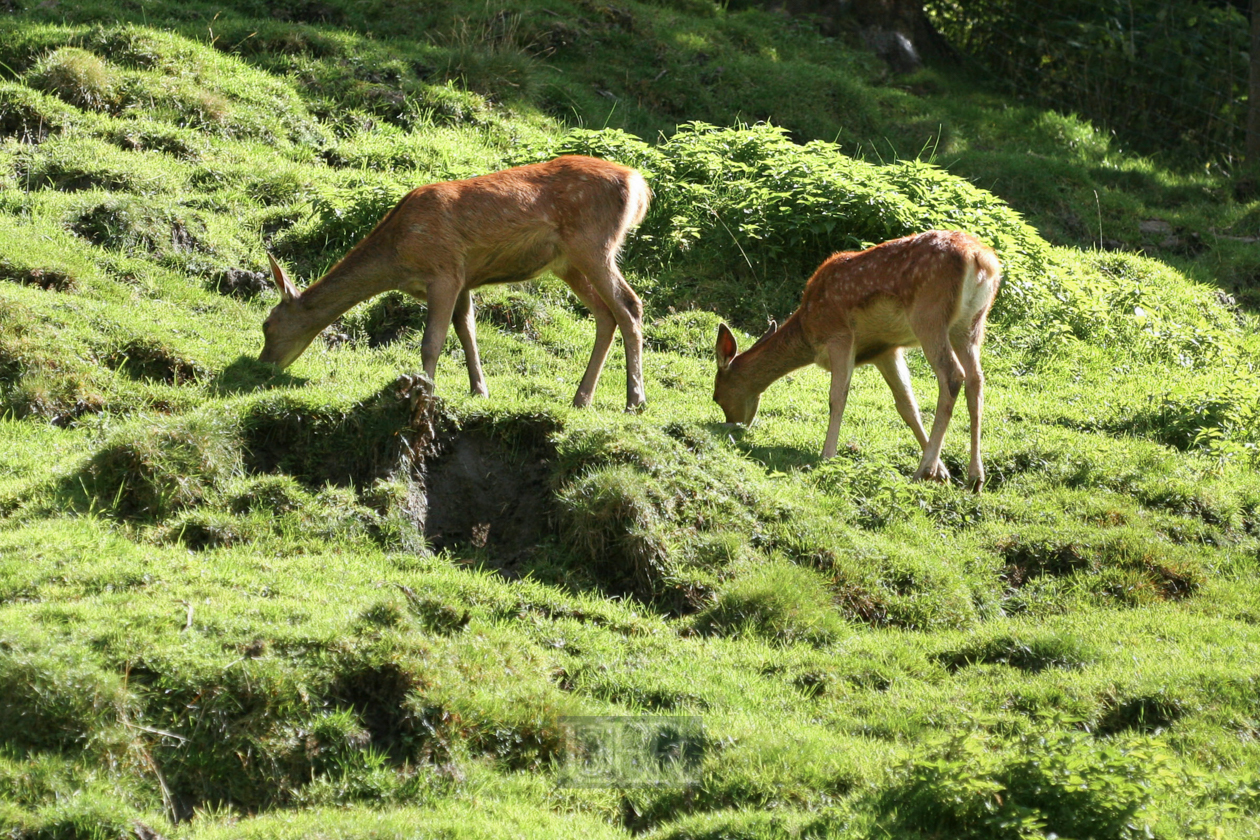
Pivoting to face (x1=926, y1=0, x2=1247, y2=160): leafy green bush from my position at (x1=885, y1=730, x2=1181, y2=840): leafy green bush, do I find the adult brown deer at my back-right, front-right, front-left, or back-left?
front-left

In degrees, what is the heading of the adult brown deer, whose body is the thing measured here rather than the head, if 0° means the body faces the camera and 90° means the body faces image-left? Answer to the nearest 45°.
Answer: approximately 90°

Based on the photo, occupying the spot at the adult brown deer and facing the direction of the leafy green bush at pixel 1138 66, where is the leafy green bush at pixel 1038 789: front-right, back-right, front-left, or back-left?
back-right

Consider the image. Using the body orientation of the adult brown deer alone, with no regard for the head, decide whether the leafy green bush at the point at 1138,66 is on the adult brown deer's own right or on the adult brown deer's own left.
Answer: on the adult brown deer's own right

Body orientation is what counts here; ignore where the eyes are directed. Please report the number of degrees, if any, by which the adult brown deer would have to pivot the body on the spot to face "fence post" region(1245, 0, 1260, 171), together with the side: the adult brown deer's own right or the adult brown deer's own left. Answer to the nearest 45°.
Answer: approximately 135° to the adult brown deer's own right

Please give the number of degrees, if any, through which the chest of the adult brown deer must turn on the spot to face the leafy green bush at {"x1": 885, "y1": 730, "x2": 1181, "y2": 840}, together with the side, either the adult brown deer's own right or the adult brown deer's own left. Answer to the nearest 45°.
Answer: approximately 90° to the adult brown deer's own left
